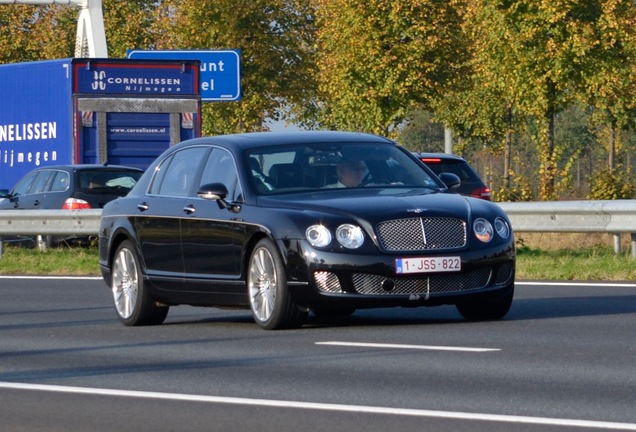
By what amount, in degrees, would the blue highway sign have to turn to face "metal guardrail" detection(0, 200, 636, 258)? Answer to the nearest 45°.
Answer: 0° — it already faces it

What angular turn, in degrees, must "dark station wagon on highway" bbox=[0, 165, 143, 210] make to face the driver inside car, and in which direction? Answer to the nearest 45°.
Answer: approximately 135° to its left

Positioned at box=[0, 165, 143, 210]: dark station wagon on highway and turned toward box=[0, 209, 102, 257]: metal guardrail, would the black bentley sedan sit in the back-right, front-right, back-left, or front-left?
front-left

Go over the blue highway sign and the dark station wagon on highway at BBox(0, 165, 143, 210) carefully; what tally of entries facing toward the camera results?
1

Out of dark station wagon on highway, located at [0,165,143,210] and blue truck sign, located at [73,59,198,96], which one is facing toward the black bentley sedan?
the blue truck sign

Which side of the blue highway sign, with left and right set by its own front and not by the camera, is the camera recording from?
front

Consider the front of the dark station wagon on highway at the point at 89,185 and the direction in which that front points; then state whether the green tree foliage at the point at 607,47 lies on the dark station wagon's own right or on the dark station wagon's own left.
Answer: on the dark station wagon's own right

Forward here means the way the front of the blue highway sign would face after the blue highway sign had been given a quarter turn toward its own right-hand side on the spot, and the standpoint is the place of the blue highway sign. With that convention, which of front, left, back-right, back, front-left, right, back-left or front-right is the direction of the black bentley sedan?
left

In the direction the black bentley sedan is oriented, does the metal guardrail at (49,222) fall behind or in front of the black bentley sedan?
behind

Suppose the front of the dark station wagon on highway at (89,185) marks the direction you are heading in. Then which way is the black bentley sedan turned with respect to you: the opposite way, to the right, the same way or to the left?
the opposite way

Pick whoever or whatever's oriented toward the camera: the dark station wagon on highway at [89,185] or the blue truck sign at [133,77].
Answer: the blue truck sign

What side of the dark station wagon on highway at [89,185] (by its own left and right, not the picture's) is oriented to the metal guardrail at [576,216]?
back
